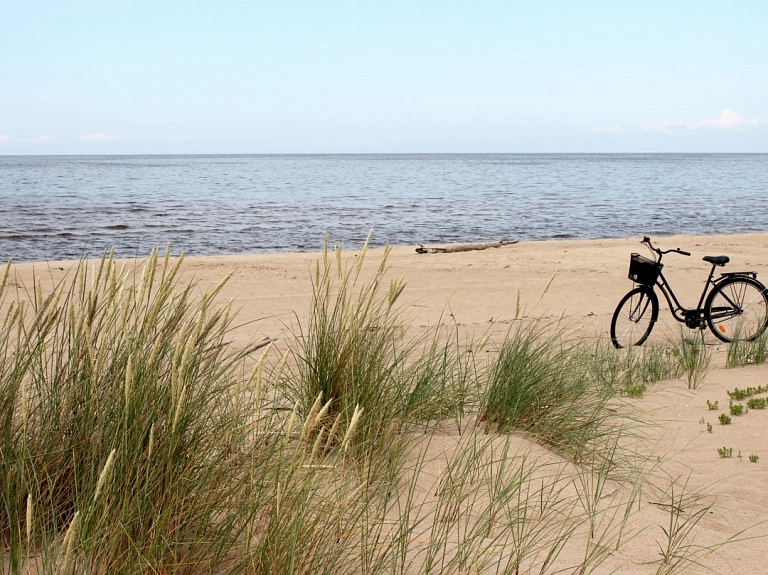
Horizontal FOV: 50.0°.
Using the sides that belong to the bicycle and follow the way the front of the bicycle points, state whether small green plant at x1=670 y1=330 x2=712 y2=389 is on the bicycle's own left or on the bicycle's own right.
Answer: on the bicycle's own left

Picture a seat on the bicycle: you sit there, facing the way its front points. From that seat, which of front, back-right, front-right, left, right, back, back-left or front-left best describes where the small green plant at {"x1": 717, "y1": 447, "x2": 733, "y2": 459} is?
left

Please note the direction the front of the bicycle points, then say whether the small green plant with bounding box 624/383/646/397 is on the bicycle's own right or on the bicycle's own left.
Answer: on the bicycle's own left

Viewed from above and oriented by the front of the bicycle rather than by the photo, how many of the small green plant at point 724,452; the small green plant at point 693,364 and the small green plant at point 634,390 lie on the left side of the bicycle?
3

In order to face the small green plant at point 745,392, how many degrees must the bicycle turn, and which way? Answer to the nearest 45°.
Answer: approximately 90° to its left

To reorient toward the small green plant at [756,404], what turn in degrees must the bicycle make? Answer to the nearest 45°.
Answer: approximately 90° to its left

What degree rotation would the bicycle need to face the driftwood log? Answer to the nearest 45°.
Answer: approximately 45° to its right

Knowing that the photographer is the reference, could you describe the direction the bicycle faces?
facing to the left of the viewer
